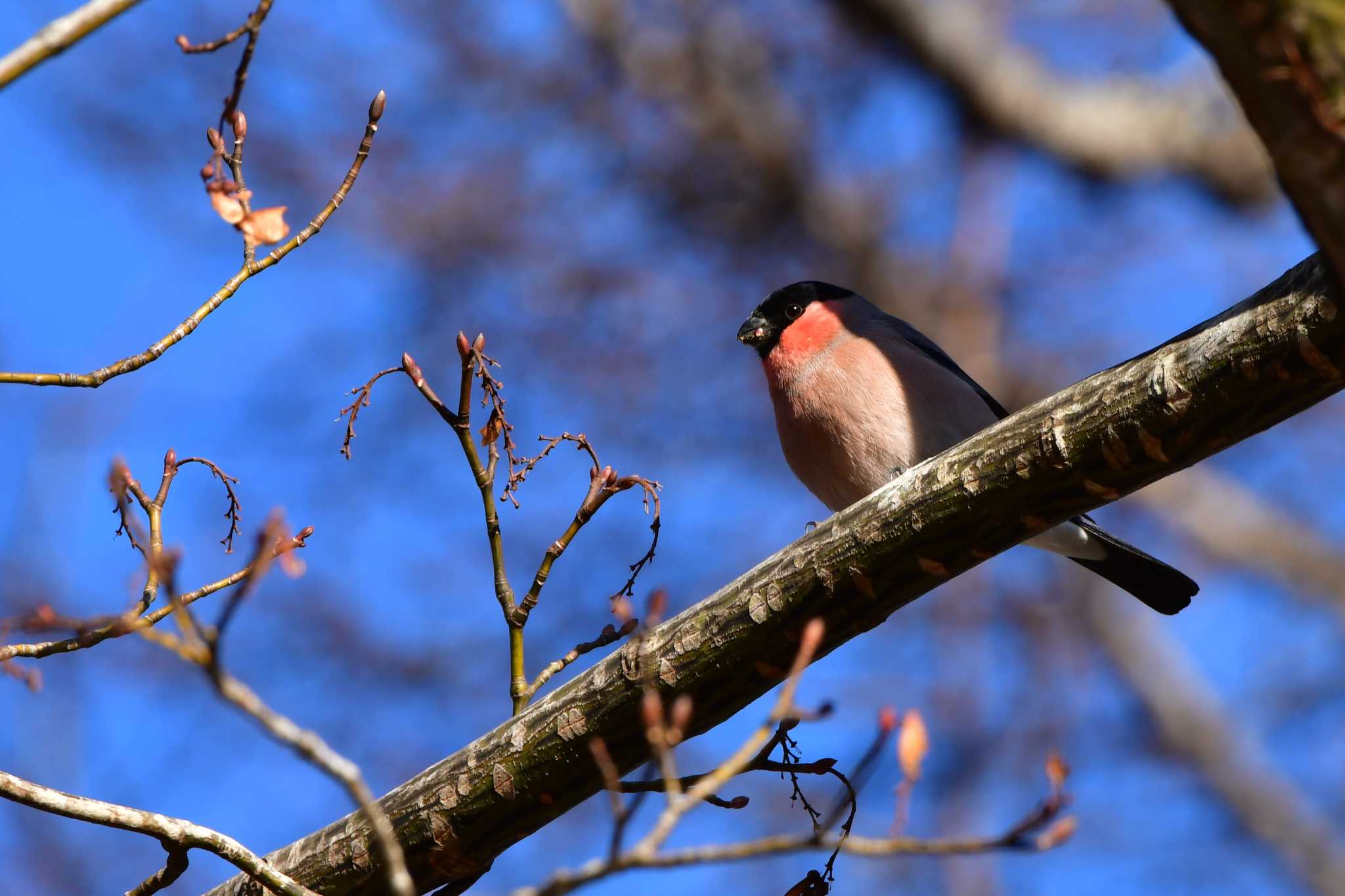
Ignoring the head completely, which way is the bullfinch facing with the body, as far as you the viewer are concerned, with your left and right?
facing to the left of the viewer
